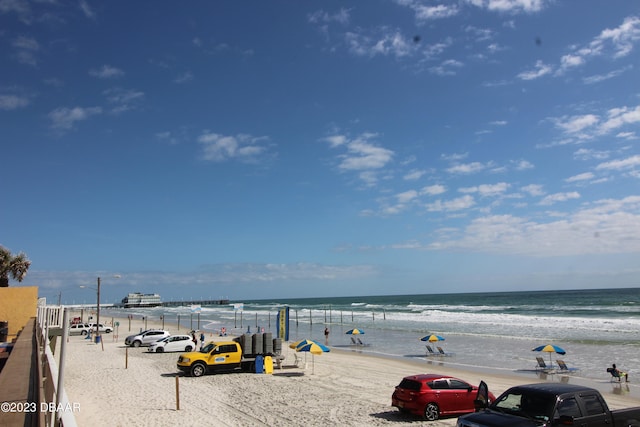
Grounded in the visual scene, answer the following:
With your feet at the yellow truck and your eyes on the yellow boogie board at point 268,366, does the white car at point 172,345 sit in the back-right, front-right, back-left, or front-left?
back-left

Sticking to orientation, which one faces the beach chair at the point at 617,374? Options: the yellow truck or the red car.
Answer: the red car

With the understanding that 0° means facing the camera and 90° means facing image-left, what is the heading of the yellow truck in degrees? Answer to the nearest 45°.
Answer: approximately 45°

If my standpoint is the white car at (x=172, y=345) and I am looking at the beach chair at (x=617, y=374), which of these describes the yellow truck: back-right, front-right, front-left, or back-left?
front-right

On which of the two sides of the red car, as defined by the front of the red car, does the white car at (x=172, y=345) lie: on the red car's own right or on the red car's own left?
on the red car's own left

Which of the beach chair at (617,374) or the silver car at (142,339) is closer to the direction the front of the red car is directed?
the beach chair

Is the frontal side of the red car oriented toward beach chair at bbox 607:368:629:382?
yes

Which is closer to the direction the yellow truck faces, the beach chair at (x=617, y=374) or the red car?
the red car

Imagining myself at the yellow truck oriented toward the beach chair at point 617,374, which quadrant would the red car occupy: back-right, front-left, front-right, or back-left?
front-right
